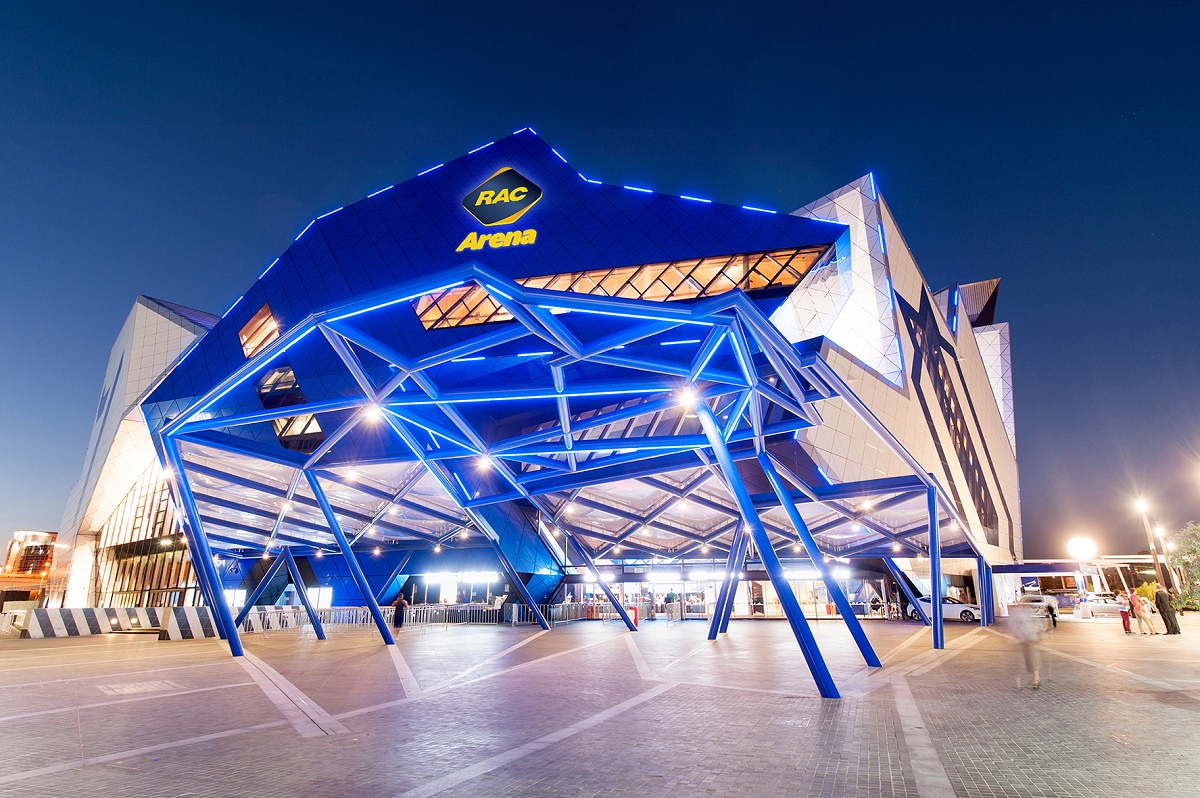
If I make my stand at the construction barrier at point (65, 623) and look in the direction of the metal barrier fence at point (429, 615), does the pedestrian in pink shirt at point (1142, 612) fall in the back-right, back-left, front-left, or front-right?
front-right

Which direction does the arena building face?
toward the camera

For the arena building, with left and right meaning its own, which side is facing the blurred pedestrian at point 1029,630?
front

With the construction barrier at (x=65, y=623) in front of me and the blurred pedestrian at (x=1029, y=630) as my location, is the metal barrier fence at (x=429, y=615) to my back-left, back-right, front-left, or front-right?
front-right

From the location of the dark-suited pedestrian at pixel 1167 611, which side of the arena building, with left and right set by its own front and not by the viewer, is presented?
left

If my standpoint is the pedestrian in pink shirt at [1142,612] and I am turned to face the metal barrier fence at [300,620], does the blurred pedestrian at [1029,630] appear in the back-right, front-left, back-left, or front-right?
front-left

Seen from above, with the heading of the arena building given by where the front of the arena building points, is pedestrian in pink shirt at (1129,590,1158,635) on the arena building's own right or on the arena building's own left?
on the arena building's own left
